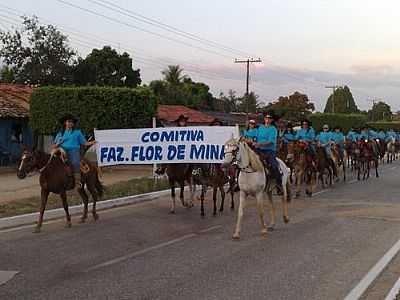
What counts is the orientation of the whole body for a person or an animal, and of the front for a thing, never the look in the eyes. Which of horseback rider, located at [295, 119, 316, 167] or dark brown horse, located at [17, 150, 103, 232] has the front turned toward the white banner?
the horseback rider

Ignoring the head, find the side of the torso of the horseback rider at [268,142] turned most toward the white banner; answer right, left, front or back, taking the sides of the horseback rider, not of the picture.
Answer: right

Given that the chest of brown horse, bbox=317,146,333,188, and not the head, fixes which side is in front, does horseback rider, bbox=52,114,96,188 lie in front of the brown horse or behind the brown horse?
in front

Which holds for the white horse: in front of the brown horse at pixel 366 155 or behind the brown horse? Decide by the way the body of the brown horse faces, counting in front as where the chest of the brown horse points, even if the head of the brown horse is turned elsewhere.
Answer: in front

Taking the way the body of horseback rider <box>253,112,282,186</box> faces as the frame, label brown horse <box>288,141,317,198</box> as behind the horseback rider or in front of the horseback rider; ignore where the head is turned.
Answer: behind
